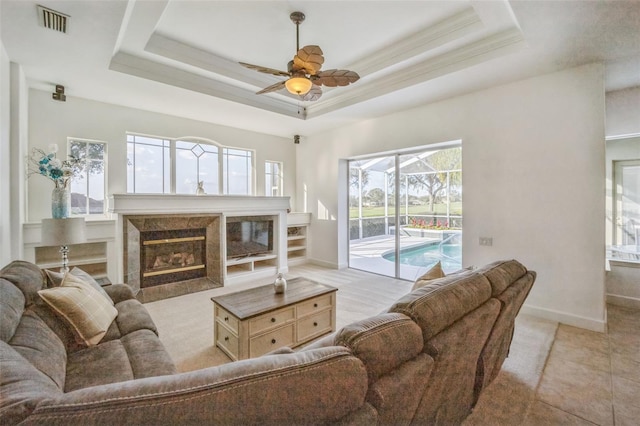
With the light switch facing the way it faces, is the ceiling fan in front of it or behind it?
in front

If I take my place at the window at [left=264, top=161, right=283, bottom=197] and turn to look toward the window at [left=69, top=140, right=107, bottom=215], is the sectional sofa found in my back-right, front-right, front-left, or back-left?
front-left

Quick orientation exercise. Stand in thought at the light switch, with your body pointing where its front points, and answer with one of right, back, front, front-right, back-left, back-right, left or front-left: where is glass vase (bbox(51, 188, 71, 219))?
front-right

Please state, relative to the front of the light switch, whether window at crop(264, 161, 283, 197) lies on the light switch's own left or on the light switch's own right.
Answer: on the light switch's own right

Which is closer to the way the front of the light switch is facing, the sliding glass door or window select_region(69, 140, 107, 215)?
the window

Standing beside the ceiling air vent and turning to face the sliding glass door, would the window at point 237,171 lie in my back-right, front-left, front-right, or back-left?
front-left

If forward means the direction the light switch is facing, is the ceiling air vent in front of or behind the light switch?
in front

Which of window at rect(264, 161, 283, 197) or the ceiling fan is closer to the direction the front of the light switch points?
the ceiling fan

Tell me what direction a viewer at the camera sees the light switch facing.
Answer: facing the viewer

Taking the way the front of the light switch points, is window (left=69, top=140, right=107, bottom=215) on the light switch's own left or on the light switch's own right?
on the light switch's own right

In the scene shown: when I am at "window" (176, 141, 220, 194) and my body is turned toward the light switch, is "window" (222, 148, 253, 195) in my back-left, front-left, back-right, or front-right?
front-left

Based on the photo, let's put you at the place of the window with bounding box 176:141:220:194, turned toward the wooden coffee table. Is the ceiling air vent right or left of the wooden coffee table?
right

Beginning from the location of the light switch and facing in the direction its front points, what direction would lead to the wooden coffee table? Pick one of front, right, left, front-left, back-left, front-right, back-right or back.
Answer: front-right

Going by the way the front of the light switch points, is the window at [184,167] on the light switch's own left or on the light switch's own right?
on the light switch's own right

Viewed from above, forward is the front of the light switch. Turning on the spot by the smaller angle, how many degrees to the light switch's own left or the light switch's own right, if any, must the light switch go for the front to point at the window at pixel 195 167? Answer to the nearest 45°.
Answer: approximately 90° to the light switch's own right
